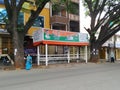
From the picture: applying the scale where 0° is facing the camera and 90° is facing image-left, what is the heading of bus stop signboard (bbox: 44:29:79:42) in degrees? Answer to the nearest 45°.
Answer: approximately 315°

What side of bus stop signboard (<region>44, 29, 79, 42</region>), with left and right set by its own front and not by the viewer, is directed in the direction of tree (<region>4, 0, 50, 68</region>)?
right

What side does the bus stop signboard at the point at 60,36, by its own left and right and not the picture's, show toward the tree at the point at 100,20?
left
